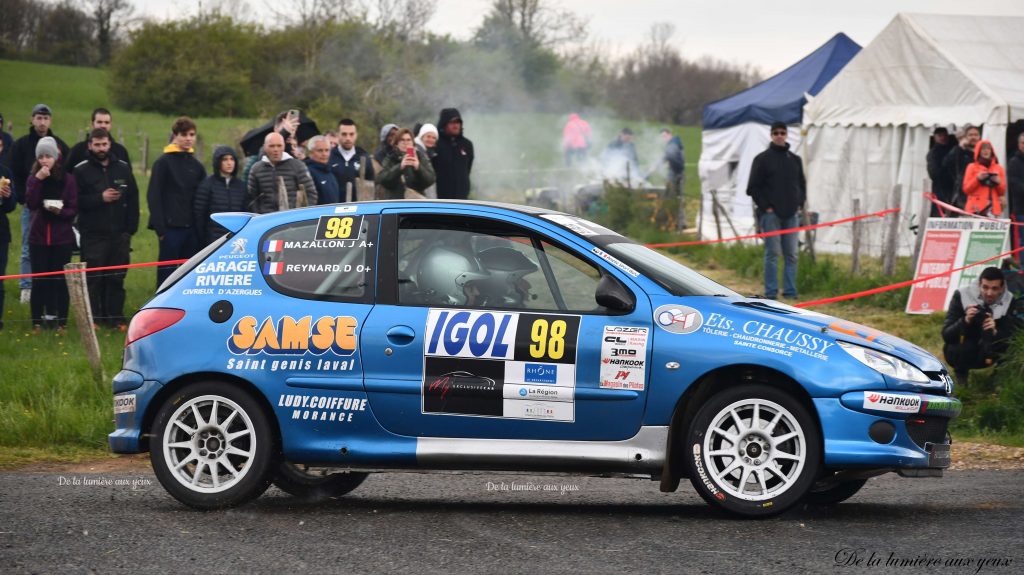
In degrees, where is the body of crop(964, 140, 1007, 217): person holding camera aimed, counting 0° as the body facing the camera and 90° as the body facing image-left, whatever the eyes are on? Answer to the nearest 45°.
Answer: approximately 0°

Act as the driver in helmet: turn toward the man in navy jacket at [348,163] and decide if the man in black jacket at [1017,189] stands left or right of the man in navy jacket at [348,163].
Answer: right

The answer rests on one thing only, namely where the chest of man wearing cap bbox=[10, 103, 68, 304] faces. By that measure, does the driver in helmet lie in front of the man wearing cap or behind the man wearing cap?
in front

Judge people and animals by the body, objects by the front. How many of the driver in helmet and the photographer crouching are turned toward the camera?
1

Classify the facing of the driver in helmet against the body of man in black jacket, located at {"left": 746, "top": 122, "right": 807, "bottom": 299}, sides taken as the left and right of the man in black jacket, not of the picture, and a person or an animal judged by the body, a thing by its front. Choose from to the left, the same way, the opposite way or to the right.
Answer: to the left

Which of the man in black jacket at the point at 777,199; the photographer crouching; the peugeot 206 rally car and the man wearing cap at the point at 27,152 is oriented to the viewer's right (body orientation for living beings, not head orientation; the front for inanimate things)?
the peugeot 206 rally car

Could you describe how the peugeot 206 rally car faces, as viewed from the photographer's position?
facing to the right of the viewer

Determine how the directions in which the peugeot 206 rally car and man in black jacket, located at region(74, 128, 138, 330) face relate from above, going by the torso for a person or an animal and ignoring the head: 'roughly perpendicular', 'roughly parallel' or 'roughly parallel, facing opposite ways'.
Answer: roughly perpendicular

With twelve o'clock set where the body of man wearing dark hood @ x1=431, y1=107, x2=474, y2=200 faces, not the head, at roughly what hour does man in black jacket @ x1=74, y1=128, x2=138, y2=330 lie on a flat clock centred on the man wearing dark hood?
The man in black jacket is roughly at 2 o'clock from the man wearing dark hood.

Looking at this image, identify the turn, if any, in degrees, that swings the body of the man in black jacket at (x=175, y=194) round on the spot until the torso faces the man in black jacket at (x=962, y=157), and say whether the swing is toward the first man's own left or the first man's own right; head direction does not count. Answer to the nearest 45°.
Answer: approximately 45° to the first man's own left

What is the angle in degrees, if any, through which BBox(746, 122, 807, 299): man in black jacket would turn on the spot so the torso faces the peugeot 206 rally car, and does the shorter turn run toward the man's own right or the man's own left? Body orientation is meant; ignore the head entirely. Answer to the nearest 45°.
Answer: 0° — they already face it

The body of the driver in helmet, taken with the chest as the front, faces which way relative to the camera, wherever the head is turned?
to the viewer's right

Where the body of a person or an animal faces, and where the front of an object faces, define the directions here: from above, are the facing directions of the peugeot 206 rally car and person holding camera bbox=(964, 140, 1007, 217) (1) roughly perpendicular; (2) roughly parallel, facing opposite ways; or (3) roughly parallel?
roughly perpendicular
